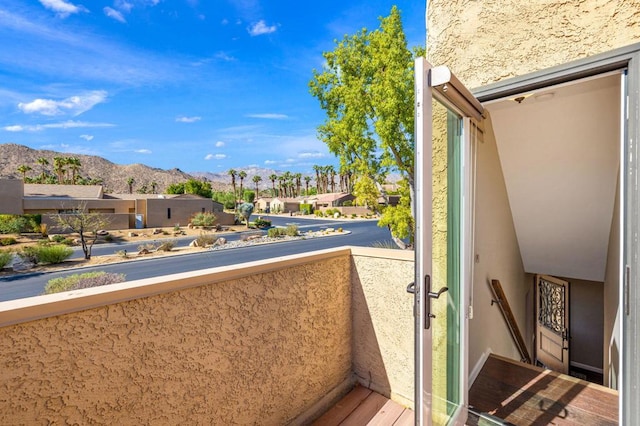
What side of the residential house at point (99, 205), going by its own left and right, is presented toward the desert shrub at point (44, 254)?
front

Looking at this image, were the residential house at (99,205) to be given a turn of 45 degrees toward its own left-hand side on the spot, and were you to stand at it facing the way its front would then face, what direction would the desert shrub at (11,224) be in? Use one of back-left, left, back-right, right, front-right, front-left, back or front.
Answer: right

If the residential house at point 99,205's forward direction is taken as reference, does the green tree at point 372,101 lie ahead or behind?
ahead

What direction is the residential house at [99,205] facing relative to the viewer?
toward the camera

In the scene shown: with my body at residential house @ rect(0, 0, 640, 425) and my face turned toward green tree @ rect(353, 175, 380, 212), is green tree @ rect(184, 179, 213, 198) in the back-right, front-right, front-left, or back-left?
front-left

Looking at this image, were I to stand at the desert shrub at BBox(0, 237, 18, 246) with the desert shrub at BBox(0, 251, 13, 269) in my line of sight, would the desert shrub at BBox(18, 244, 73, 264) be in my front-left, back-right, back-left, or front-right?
front-left

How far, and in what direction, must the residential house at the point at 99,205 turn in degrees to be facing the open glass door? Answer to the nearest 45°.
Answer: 0° — it already faces it
